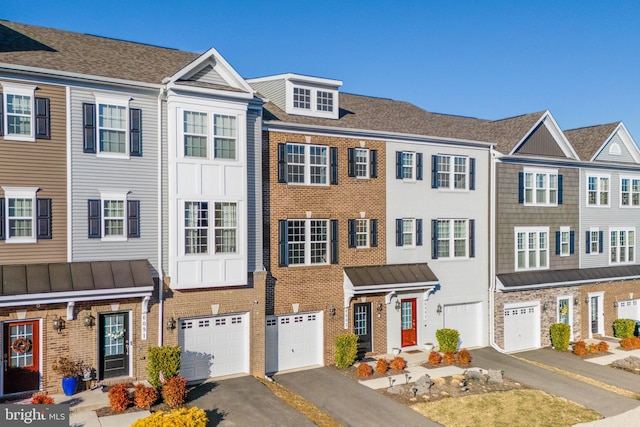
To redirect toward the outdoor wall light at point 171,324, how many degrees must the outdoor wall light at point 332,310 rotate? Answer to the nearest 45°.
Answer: approximately 45° to its right

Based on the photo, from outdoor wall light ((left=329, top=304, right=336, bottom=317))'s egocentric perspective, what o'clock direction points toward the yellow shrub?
The yellow shrub is roughly at 1 o'clock from the outdoor wall light.

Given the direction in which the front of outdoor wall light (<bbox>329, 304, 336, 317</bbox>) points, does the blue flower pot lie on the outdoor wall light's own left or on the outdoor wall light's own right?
on the outdoor wall light's own right

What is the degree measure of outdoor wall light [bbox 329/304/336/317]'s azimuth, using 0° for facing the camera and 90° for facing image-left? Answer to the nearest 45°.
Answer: approximately 0°

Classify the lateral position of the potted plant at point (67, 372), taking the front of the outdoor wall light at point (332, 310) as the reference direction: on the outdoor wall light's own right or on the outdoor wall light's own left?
on the outdoor wall light's own right

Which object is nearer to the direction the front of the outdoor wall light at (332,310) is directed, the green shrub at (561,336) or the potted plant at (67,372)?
the potted plant

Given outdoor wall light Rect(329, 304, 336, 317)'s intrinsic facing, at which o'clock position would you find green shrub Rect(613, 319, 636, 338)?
The green shrub is roughly at 8 o'clock from the outdoor wall light.

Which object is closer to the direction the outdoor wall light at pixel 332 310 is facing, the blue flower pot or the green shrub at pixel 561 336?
the blue flower pot

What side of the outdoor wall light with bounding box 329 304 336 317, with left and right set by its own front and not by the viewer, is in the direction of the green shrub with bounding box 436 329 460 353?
left
